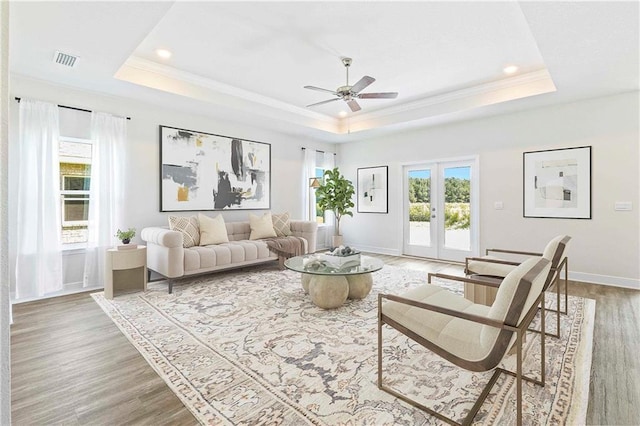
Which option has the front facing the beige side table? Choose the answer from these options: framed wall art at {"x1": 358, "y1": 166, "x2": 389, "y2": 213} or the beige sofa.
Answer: the framed wall art

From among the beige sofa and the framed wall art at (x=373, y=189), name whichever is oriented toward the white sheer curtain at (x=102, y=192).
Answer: the framed wall art

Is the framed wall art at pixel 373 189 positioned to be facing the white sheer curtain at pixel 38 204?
yes

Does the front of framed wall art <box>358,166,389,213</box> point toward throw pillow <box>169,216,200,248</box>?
yes

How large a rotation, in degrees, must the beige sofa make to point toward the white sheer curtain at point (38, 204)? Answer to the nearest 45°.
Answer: approximately 135° to its right

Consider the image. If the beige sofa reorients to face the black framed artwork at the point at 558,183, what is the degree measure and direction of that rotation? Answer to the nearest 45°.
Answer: approximately 45° to its left

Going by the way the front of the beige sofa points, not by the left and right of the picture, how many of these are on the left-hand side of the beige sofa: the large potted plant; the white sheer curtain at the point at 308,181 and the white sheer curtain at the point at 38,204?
2

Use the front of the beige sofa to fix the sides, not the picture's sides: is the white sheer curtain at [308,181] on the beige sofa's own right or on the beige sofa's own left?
on the beige sofa's own left

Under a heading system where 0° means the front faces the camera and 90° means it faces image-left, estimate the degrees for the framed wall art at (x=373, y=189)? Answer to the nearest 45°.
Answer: approximately 45°

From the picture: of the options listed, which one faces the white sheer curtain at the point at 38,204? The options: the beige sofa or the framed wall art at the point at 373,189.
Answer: the framed wall art

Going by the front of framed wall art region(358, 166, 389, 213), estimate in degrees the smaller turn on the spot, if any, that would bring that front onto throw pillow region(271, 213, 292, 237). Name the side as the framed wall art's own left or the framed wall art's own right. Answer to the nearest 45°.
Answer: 0° — it already faces it
